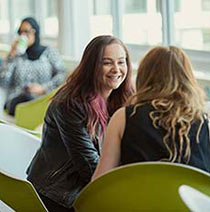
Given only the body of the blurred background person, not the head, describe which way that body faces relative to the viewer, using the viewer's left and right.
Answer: facing the viewer and to the left of the viewer

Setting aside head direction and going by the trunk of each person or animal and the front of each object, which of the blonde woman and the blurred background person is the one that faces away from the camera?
the blonde woman

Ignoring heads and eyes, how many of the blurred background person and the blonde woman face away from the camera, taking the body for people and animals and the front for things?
1

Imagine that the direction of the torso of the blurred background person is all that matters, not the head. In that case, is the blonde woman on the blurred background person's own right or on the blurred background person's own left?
on the blurred background person's own left

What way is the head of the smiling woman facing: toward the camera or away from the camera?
toward the camera

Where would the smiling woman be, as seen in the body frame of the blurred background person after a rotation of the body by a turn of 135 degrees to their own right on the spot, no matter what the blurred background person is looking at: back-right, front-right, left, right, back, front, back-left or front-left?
back

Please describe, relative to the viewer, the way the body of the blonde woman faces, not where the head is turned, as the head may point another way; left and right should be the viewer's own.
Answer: facing away from the viewer
